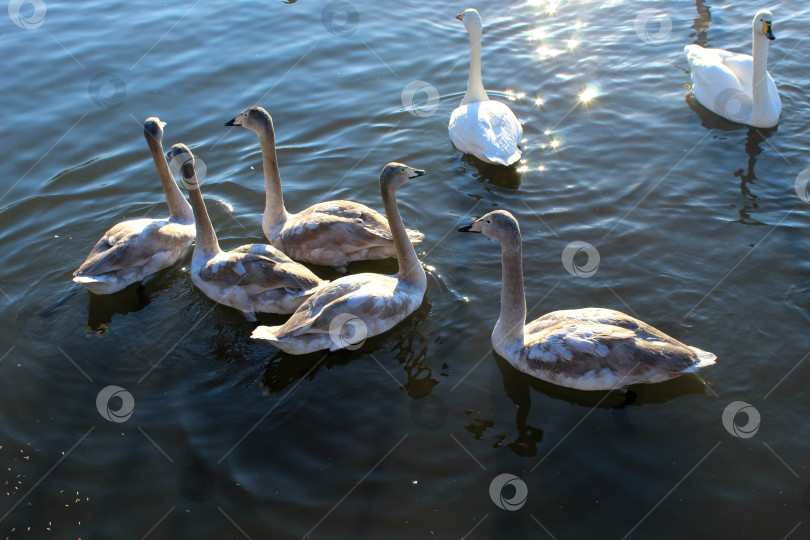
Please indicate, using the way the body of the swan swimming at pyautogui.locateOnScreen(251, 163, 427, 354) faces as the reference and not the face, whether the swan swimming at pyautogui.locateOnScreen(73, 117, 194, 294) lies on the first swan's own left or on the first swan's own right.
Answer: on the first swan's own left

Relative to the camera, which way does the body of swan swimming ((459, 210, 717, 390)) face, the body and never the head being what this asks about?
to the viewer's left

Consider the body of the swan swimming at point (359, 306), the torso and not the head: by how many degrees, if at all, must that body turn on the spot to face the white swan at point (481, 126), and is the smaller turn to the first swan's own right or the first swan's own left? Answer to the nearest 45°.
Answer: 0° — it already faces it

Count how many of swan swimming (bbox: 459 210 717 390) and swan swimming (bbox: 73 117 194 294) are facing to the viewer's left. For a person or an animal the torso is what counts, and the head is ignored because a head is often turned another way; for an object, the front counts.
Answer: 1

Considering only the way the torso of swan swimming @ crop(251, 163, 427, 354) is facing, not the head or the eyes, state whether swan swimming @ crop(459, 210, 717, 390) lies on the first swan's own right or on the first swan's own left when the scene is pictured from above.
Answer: on the first swan's own right

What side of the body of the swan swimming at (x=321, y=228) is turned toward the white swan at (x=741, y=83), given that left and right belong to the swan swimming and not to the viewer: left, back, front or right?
back

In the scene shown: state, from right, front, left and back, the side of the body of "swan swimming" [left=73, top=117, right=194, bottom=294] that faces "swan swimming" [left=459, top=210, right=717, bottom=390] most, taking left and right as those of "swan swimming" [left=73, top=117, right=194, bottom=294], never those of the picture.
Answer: right

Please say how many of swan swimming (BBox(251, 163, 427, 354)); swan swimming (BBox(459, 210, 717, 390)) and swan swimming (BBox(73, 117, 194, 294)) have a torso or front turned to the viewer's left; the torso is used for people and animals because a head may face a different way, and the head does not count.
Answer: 1

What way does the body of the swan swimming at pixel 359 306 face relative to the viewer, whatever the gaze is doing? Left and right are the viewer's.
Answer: facing away from the viewer and to the right of the viewer

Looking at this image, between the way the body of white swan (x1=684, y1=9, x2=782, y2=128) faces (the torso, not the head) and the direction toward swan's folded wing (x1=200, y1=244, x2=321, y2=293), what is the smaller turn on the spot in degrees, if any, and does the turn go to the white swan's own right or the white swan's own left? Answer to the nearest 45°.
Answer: approximately 90° to the white swan's own right

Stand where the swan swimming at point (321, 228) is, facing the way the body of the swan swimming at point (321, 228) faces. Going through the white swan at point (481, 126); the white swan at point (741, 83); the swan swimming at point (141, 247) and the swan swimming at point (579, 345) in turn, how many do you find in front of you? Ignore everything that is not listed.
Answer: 1

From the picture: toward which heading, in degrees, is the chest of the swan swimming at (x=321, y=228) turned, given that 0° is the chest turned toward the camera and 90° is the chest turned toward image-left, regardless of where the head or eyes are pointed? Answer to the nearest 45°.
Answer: approximately 90°

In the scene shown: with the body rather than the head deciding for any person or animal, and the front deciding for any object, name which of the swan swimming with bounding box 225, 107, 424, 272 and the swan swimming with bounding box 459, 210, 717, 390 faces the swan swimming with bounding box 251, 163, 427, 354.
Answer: the swan swimming with bounding box 459, 210, 717, 390

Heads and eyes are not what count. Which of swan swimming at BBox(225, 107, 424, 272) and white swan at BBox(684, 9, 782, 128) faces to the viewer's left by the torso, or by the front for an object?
the swan swimming

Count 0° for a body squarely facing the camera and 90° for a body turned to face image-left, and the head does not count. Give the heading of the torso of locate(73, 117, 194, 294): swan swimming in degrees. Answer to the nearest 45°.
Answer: approximately 225°
